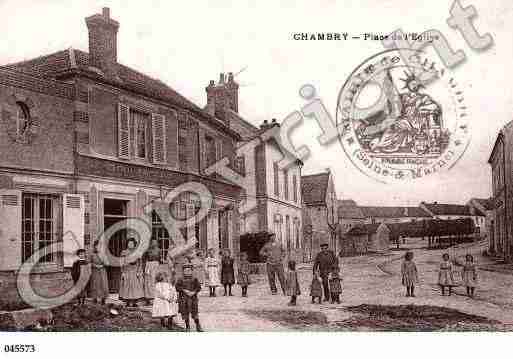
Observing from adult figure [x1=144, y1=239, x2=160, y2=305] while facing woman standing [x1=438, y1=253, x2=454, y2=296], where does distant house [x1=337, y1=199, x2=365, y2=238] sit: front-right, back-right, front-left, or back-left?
front-left

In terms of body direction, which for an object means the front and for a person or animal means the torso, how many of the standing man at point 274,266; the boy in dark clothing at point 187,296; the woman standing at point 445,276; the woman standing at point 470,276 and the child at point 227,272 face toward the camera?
5

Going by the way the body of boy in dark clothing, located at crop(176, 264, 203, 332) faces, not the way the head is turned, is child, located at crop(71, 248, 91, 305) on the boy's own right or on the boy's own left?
on the boy's own right

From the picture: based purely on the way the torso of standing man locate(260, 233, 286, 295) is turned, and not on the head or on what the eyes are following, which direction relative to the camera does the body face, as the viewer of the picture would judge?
toward the camera

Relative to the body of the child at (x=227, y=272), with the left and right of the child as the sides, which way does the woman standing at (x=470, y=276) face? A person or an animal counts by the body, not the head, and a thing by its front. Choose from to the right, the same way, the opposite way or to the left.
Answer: the same way

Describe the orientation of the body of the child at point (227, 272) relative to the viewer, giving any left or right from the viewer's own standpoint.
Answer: facing the viewer

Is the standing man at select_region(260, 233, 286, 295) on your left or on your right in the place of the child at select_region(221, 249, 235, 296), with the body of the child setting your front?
on your left

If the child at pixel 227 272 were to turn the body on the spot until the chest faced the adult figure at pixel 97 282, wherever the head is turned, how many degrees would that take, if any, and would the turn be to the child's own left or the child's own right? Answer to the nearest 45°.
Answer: approximately 45° to the child's own right

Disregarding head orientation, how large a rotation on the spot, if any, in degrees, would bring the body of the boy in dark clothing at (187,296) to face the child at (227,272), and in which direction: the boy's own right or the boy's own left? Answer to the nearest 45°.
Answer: approximately 180°

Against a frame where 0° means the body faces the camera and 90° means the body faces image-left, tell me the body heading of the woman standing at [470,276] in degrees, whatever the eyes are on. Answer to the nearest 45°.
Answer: approximately 0°

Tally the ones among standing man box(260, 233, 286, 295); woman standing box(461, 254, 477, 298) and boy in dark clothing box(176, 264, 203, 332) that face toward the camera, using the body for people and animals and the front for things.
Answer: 3
